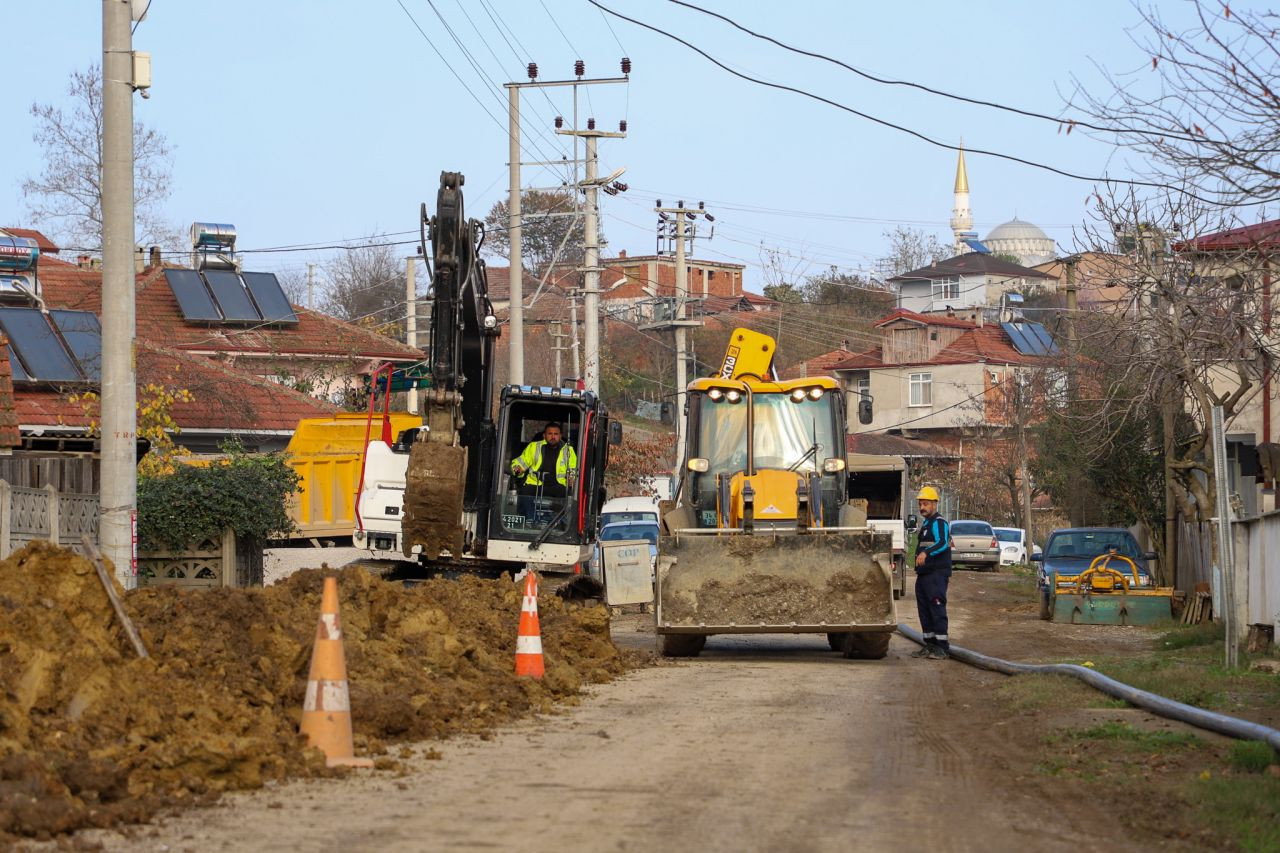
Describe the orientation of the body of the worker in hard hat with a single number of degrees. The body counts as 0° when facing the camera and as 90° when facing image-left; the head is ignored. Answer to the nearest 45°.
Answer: approximately 90°

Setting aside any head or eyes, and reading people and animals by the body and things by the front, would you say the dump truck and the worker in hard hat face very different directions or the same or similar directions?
very different directions

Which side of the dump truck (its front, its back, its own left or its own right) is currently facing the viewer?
right

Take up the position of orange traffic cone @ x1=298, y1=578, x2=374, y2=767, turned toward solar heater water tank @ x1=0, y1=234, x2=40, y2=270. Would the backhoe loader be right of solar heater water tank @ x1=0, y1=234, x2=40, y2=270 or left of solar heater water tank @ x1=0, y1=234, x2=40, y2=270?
right

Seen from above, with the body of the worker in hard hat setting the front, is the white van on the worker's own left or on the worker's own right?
on the worker's own right

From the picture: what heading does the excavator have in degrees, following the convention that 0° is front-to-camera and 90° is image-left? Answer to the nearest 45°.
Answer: approximately 0°
